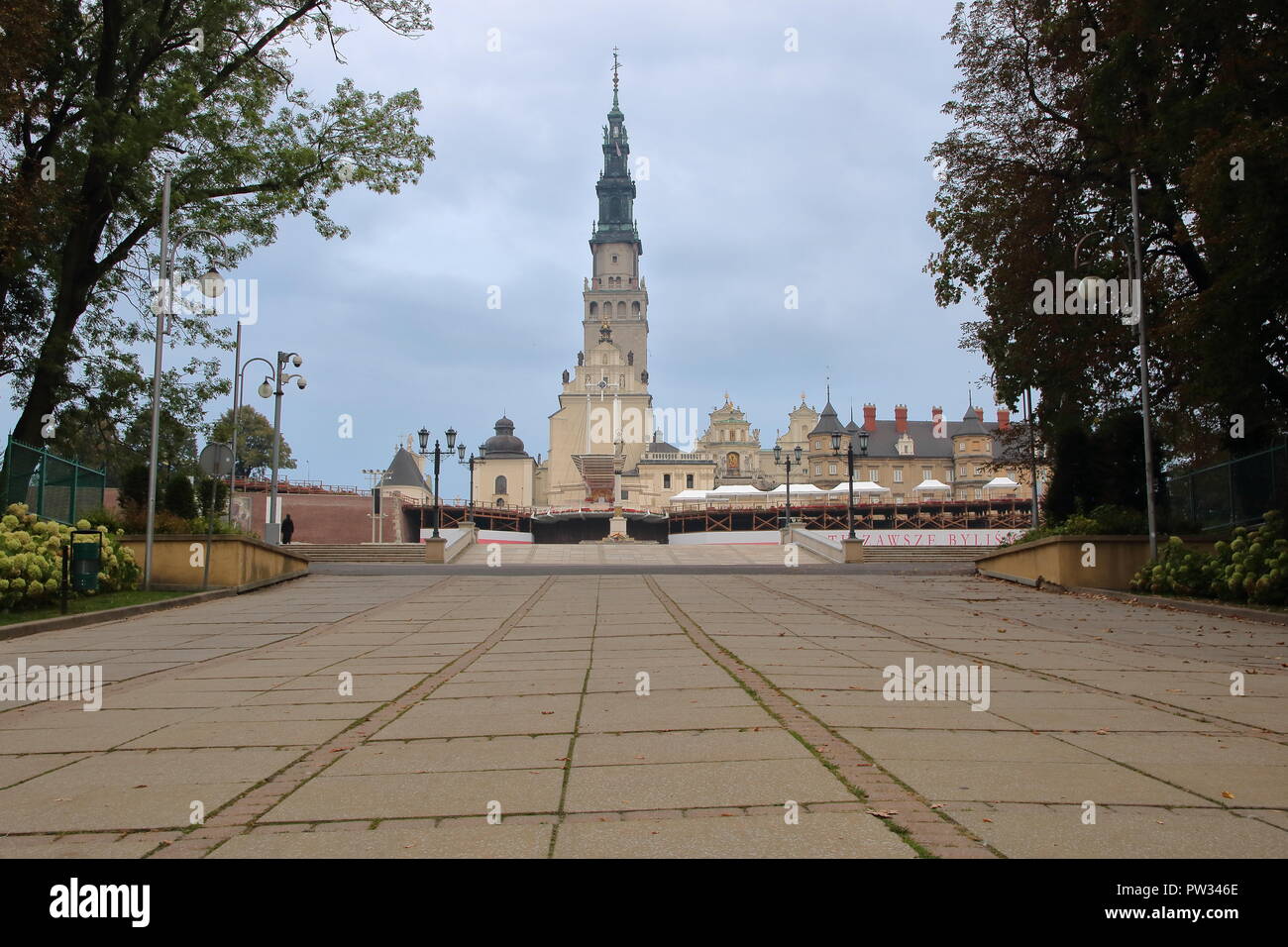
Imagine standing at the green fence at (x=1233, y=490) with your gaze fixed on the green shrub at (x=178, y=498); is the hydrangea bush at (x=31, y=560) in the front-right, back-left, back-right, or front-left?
front-left

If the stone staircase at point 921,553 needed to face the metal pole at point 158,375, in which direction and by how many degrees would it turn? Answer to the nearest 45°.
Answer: approximately 45° to its right

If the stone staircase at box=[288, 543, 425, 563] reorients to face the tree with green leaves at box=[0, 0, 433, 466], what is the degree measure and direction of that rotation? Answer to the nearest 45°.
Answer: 0° — it already faces it

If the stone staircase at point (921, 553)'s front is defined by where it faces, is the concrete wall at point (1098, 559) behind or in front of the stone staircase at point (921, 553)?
in front

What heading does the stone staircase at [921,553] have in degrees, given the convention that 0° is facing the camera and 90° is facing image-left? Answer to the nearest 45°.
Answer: approximately 0°

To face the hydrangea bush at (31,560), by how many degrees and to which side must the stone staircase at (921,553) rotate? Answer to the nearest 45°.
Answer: approximately 45° to its right

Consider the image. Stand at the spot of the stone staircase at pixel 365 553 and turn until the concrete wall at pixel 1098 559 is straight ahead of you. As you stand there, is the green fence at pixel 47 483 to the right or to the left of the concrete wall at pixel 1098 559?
right

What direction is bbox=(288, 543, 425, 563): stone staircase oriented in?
toward the camera

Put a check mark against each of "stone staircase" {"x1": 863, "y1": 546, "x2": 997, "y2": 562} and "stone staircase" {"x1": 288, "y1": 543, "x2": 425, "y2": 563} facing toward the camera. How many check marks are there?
2

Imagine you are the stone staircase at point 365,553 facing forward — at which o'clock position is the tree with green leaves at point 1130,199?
The tree with green leaves is roughly at 11 o'clock from the stone staircase.

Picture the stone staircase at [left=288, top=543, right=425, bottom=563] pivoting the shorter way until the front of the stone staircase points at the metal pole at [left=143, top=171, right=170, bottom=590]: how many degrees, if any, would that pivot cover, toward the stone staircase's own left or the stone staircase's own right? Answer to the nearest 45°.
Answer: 0° — it already faces it

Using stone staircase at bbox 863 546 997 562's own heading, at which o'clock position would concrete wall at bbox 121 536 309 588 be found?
The concrete wall is roughly at 1 o'clock from the stone staircase.
